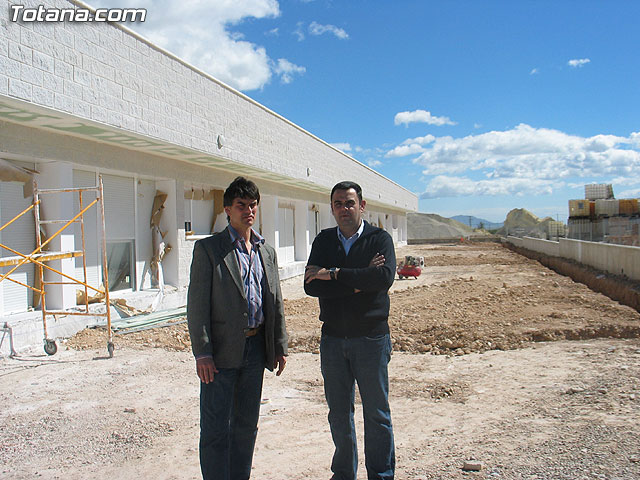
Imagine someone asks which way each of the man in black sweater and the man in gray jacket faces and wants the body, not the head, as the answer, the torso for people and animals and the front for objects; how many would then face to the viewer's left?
0

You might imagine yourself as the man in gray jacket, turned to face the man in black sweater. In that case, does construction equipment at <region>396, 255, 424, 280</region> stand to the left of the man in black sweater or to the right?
left

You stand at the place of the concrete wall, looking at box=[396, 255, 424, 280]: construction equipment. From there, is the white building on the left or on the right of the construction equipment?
left

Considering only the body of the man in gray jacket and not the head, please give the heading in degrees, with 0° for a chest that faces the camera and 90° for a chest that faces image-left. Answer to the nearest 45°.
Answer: approximately 315°

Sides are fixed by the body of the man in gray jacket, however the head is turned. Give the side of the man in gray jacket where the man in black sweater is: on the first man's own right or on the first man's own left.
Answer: on the first man's own left

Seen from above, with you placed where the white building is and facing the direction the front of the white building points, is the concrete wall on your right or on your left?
on your left

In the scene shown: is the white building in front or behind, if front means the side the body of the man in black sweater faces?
behind

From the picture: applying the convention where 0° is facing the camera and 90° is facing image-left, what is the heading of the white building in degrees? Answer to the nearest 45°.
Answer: approximately 315°

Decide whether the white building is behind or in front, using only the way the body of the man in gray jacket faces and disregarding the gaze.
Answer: behind

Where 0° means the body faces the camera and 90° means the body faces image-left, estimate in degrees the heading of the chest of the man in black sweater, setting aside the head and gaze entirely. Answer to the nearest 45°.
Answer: approximately 0°
